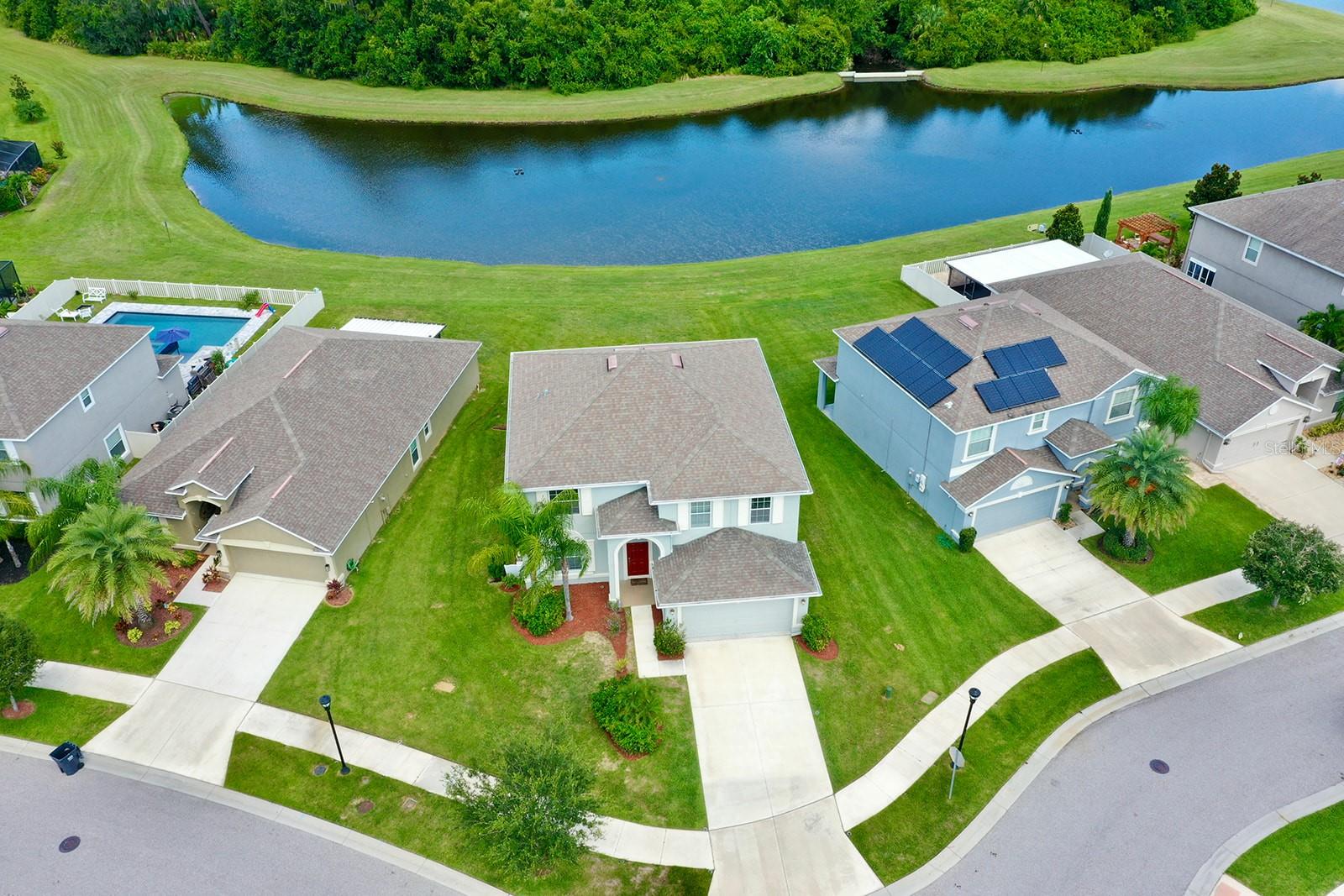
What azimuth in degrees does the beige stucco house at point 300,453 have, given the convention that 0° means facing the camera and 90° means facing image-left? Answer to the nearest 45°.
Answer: approximately 45°

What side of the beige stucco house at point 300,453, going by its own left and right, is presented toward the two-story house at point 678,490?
left

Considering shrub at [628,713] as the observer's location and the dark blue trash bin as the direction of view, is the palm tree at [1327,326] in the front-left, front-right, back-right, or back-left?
back-right

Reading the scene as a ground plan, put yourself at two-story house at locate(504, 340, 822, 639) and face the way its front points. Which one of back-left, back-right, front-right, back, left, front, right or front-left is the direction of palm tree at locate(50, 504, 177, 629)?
right

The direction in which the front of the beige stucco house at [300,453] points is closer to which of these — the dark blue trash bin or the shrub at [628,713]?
the dark blue trash bin

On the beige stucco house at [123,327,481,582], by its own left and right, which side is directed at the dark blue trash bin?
front

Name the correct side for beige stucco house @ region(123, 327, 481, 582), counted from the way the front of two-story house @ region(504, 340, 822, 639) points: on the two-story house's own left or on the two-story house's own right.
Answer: on the two-story house's own right

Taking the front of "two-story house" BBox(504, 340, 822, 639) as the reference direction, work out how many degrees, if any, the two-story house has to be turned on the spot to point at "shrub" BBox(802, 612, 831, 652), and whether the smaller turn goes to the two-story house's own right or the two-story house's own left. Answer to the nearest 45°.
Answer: approximately 45° to the two-story house's own left

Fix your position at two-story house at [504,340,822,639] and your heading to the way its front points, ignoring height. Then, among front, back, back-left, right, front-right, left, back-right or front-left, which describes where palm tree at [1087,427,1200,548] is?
left

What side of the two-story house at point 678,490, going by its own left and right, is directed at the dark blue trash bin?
right

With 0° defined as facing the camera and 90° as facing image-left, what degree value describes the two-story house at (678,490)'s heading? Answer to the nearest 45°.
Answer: approximately 0°

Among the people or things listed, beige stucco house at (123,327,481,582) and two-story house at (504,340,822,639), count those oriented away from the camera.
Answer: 0

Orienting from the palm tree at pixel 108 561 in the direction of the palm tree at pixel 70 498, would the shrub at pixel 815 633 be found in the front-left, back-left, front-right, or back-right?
back-right
